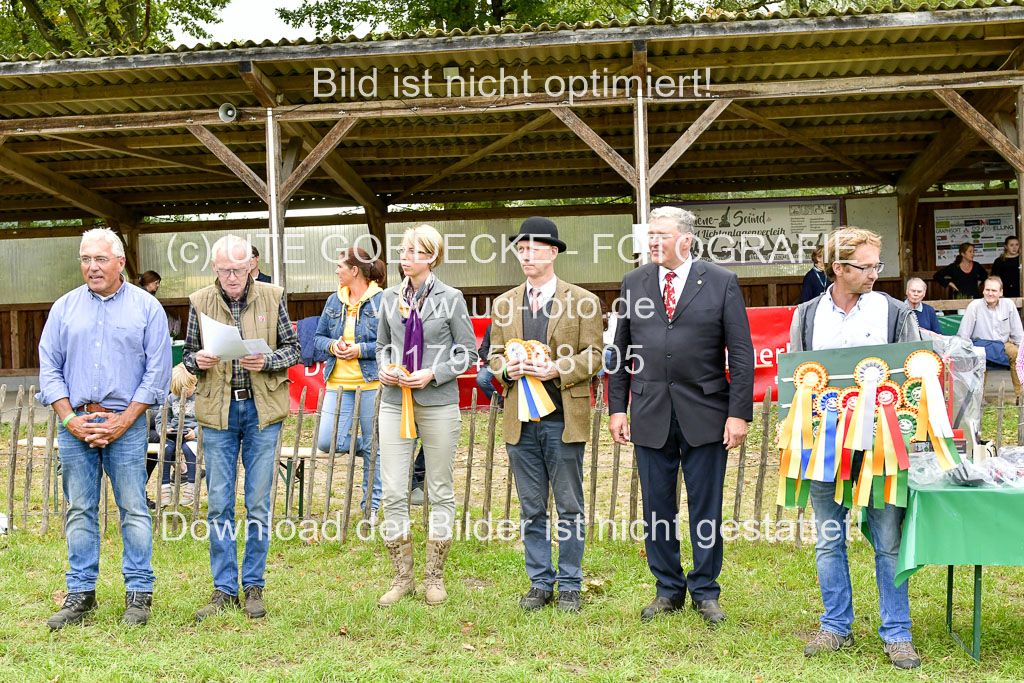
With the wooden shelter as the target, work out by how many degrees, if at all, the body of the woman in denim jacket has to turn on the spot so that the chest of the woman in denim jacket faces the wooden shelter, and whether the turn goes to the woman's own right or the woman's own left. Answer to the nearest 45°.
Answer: approximately 180°

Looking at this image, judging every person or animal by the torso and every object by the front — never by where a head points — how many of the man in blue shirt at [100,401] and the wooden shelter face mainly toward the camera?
2

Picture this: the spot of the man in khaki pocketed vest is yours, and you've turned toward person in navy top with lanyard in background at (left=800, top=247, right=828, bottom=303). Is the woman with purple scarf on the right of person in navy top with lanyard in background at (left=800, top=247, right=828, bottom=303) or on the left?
right

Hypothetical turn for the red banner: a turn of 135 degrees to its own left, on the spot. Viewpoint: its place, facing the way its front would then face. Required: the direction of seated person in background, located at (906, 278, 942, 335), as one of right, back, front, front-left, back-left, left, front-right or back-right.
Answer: front-right

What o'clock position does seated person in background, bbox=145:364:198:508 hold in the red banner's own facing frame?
The seated person in background is roughly at 2 o'clock from the red banner.

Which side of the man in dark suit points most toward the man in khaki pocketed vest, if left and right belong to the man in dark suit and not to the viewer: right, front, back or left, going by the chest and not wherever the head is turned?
right

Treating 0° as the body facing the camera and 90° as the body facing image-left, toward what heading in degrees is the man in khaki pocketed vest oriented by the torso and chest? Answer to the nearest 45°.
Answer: approximately 0°

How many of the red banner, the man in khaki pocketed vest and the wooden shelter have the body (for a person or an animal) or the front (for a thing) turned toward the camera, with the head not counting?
3

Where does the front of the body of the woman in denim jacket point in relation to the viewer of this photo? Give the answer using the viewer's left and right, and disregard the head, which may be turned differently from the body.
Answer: facing the viewer and to the left of the viewer

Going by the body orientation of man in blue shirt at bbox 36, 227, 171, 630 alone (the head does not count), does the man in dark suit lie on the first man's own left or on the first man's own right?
on the first man's own left
